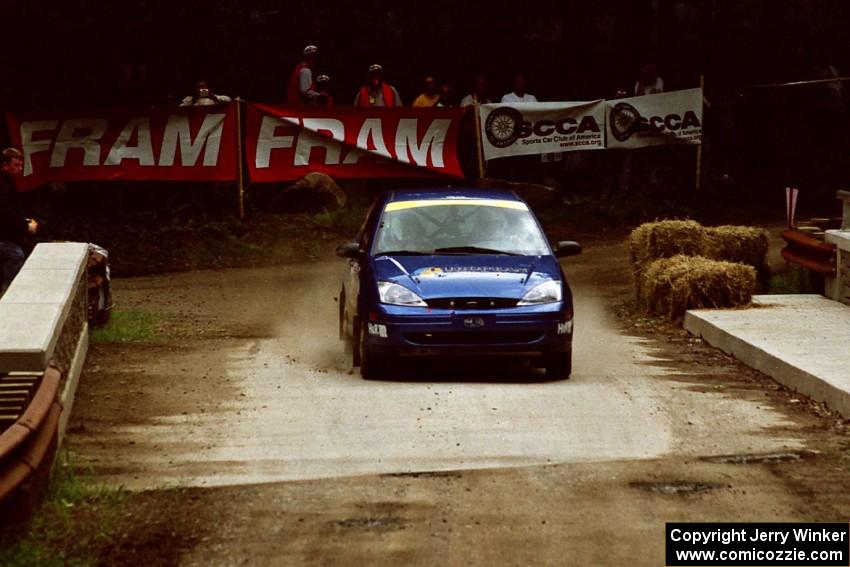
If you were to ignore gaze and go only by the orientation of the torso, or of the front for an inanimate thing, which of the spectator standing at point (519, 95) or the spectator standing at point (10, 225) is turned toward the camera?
the spectator standing at point (519, 95)

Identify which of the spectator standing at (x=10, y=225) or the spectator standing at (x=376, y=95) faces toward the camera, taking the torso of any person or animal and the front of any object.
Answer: the spectator standing at (x=376, y=95)

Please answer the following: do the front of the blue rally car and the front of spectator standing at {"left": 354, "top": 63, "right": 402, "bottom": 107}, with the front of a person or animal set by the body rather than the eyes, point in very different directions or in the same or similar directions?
same or similar directions

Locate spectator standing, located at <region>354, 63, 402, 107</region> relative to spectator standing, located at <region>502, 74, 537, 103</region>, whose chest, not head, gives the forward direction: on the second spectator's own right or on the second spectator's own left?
on the second spectator's own right

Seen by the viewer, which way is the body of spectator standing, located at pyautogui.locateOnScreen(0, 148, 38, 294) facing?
to the viewer's right

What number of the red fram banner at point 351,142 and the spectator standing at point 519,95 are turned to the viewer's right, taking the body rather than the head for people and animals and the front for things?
0

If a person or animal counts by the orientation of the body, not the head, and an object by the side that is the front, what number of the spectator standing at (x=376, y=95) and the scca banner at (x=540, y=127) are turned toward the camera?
2

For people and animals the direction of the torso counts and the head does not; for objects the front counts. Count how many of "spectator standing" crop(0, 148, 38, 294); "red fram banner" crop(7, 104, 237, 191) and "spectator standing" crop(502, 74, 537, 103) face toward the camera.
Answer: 2

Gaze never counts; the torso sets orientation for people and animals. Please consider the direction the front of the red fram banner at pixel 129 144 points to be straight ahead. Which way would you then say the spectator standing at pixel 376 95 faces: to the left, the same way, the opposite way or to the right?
the same way

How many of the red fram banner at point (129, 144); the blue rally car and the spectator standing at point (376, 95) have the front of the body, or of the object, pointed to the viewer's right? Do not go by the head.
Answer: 0

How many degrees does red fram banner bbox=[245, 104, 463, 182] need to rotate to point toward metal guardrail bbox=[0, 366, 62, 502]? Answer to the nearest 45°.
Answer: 0° — it already faces it

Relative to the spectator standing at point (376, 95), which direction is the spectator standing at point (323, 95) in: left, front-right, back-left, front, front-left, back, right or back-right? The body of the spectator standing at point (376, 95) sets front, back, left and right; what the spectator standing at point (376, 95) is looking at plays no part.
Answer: right

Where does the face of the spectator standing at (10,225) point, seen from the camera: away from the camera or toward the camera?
toward the camera

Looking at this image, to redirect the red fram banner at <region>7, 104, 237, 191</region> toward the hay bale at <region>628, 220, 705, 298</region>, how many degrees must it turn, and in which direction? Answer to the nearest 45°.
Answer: approximately 45° to its left

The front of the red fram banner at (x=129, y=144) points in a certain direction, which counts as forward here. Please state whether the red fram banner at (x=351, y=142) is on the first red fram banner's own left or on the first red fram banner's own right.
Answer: on the first red fram banner's own left

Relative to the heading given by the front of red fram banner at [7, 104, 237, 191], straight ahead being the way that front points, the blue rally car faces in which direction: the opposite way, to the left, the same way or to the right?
the same way

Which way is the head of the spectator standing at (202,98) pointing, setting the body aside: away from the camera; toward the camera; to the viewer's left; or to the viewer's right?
toward the camera

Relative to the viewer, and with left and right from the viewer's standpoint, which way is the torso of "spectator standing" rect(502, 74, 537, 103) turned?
facing the viewer

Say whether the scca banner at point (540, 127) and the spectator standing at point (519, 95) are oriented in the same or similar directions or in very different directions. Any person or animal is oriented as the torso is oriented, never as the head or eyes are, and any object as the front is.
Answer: same or similar directions
